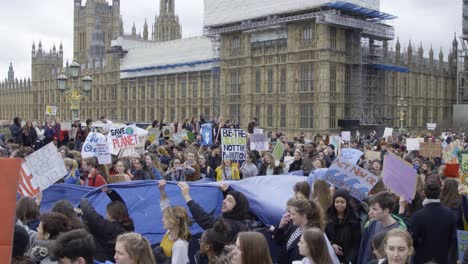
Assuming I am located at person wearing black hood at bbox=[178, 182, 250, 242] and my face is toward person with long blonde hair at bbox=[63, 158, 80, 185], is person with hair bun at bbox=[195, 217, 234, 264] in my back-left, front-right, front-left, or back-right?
back-left

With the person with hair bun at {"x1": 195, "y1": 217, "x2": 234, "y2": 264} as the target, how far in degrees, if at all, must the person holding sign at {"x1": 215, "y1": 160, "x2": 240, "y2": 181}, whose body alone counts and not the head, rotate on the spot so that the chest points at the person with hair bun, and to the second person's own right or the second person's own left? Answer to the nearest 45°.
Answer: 0° — they already face them

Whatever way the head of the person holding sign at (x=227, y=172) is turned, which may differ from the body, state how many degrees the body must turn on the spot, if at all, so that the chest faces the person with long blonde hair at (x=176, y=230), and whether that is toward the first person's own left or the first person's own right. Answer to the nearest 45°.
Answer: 0° — they already face them

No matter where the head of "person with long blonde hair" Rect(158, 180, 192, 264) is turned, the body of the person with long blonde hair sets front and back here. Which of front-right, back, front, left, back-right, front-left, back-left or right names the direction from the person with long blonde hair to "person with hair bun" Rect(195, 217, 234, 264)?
back-left

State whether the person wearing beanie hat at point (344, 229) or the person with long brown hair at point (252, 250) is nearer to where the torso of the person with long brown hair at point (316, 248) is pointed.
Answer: the person with long brown hair
